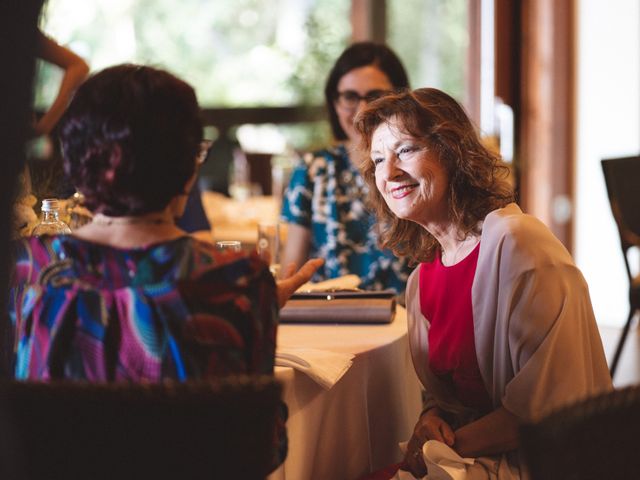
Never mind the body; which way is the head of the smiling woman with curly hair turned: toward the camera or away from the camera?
toward the camera

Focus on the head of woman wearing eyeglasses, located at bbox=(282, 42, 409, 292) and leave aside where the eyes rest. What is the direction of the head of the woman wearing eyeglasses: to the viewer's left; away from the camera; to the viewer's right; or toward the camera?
toward the camera

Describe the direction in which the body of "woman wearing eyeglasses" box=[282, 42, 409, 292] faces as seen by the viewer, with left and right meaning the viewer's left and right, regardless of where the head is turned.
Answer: facing the viewer

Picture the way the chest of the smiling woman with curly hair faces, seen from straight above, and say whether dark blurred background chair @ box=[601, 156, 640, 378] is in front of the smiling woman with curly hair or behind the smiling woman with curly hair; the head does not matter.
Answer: behind

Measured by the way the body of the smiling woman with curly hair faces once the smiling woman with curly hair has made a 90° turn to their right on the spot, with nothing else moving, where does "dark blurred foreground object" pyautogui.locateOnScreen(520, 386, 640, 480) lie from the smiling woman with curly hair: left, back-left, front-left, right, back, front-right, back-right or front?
back-left

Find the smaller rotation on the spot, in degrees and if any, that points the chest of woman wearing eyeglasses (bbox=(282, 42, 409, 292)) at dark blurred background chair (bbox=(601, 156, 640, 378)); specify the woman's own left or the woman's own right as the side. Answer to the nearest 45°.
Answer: approximately 135° to the woman's own left

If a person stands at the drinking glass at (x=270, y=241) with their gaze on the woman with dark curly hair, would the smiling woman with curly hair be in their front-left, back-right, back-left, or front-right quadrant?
front-left

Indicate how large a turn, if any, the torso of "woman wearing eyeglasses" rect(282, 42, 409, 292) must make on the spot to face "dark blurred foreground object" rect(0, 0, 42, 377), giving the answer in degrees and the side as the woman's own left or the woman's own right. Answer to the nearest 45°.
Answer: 0° — they already face it

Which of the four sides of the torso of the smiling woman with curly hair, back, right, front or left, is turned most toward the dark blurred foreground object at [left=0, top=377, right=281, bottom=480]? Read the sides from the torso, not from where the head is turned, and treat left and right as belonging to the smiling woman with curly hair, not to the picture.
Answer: front

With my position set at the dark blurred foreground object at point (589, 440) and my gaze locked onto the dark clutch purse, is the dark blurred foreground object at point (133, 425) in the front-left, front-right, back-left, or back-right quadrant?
front-left

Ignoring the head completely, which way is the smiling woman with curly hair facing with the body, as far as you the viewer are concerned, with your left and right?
facing the viewer and to the left of the viewer

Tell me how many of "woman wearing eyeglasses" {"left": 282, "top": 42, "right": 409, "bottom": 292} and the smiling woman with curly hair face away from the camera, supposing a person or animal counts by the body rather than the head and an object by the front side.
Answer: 0

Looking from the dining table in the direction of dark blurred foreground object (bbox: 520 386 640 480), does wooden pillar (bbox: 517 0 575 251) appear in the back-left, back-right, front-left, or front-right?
back-left
